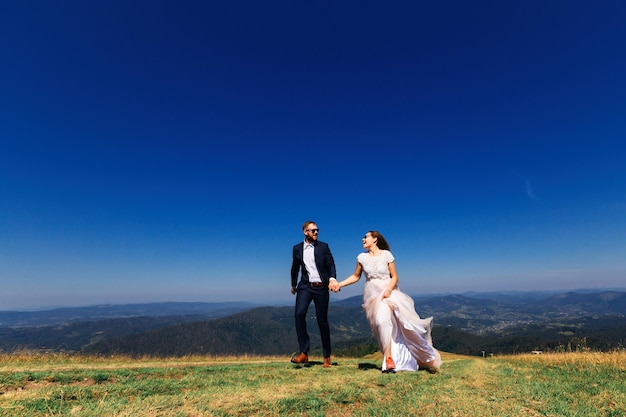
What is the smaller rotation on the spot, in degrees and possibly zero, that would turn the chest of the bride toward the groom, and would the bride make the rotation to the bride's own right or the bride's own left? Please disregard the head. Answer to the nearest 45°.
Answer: approximately 45° to the bride's own right

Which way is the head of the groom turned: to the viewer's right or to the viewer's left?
to the viewer's right

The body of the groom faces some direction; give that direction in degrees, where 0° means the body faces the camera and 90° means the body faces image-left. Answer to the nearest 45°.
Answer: approximately 0°

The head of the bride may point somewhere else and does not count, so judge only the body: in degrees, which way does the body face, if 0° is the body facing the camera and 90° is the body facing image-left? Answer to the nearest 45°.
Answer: approximately 45°

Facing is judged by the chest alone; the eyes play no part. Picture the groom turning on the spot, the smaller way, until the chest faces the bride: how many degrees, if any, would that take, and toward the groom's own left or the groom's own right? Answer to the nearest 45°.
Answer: approximately 90° to the groom's own left
